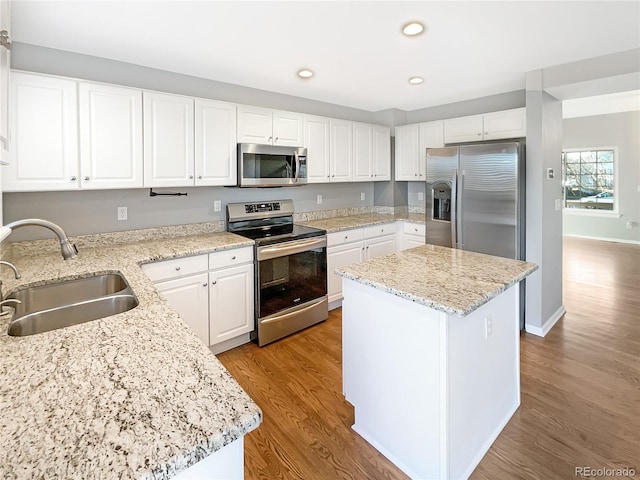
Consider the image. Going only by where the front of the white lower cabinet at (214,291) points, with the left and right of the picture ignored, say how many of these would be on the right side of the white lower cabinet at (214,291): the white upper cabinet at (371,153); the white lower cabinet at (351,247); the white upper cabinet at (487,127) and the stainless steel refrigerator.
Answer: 0

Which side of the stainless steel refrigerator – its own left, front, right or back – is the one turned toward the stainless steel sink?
front

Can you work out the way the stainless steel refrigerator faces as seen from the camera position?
facing the viewer and to the left of the viewer

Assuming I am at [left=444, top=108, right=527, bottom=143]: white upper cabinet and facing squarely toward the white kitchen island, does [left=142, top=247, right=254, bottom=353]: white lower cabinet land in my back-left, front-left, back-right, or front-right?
front-right

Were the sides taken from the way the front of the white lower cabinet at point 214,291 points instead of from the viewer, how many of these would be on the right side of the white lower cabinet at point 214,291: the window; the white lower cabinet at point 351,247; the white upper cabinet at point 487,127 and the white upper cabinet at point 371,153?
0

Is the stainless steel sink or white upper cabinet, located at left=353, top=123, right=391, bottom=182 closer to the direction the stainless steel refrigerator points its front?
the stainless steel sink

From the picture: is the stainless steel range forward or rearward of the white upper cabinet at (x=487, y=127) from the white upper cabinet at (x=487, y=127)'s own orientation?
forward

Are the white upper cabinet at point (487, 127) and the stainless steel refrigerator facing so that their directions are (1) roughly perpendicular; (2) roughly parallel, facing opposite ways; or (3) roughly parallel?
roughly parallel

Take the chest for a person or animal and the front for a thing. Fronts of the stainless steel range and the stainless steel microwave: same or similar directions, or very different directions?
same or similar directions

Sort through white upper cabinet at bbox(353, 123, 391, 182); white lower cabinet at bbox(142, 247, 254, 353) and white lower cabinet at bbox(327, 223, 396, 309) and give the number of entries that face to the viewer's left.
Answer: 0

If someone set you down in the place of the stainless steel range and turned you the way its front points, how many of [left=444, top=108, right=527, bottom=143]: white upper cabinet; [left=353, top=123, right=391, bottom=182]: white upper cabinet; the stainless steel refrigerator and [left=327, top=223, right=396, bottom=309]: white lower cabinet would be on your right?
0

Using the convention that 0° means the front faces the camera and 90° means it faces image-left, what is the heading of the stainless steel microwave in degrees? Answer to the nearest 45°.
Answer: approximately 315°

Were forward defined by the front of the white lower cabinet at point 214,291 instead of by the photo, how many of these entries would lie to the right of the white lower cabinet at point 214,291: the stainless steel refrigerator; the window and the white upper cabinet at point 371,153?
0

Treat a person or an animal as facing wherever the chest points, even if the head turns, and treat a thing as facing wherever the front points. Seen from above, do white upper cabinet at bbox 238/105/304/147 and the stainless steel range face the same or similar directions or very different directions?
same or similar directions

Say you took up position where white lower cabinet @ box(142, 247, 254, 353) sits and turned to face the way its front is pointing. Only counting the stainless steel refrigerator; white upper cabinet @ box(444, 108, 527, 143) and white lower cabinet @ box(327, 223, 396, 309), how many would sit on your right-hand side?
0

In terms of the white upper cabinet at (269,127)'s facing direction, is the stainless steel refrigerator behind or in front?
in front

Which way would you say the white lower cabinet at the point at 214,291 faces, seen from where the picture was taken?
facing the viewer and to the right of the viewer

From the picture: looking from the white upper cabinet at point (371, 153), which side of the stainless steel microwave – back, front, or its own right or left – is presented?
left
